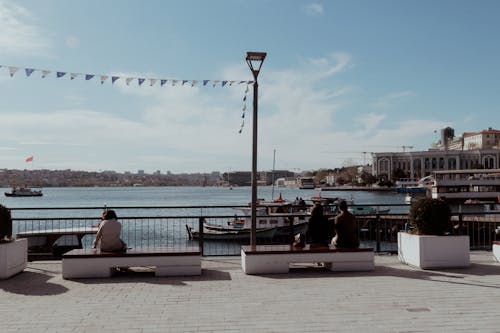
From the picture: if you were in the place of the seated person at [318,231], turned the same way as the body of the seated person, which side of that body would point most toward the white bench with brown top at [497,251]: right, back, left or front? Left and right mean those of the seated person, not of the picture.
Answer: right

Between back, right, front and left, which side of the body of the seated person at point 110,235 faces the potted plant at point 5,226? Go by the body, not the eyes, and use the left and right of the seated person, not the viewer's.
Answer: left

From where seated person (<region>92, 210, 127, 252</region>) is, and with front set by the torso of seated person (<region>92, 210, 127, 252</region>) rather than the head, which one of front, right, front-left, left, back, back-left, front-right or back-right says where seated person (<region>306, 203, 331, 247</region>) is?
right

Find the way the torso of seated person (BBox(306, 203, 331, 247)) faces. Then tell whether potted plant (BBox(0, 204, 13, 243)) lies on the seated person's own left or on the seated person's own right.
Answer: on the seated person's own left

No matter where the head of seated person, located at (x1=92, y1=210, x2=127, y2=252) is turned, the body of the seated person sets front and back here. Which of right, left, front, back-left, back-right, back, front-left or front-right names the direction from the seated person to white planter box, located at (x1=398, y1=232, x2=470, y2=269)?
right

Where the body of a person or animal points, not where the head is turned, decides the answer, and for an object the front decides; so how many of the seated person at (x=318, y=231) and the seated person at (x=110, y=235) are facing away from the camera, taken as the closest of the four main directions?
2

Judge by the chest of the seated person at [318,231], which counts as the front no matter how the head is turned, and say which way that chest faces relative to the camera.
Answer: away from the camera

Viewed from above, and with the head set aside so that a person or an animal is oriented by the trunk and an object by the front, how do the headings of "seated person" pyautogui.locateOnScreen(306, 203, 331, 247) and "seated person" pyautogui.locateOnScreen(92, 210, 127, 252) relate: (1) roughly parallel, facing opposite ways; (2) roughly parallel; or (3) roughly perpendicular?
roughly parallel

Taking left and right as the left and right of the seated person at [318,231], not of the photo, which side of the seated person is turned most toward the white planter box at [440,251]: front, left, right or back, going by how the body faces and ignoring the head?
right

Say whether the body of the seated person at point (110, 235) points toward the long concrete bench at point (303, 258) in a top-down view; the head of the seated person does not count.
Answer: no

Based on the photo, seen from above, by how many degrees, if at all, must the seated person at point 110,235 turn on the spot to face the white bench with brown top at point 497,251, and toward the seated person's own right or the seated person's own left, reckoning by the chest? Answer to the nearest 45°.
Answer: approximately 90° to the seated person's own right

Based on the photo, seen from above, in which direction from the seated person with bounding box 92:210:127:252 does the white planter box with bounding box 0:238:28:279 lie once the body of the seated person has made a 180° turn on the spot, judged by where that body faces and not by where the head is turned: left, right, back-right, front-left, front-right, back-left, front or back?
right

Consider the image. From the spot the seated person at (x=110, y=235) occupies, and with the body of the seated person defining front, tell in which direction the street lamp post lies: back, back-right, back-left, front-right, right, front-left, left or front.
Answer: right

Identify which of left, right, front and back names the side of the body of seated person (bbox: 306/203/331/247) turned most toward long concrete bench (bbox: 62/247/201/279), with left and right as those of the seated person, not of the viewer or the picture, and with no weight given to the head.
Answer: left

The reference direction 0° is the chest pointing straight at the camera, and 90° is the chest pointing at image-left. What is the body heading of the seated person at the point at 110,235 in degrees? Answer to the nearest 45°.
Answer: approximately 180°

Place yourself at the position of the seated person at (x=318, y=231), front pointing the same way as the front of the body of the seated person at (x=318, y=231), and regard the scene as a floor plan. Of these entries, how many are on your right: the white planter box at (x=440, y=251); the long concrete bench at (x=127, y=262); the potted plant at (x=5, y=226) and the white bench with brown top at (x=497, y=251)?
2

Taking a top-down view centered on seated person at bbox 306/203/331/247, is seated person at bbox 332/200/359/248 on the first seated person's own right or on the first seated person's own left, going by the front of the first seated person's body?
on the first seated person's own right

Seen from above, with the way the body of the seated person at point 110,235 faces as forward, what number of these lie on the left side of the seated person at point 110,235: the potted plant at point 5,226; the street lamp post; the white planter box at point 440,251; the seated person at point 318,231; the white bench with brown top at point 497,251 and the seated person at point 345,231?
1
